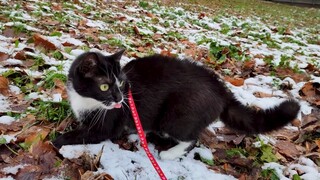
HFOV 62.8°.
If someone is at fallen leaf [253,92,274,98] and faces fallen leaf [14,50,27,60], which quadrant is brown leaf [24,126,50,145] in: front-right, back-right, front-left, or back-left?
front-left

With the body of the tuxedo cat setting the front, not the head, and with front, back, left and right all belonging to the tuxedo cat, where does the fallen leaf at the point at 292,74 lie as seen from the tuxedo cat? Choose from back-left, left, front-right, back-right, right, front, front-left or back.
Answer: back-right

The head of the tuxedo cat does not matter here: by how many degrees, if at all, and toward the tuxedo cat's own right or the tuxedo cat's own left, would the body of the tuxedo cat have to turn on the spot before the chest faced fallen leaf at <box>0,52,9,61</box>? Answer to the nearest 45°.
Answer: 0° — it already faces it

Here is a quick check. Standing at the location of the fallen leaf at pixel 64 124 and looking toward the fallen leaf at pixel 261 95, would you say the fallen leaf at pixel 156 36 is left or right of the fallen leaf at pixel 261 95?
left

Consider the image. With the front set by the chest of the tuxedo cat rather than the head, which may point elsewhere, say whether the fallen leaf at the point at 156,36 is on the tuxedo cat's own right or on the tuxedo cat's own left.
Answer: on the tuxedo cat's own right

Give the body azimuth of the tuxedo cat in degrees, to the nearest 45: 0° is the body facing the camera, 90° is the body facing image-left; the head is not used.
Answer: approximately 90°

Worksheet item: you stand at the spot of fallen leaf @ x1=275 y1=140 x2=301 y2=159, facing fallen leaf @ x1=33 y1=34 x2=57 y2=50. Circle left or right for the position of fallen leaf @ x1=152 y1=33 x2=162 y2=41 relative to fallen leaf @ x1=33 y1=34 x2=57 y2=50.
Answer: right

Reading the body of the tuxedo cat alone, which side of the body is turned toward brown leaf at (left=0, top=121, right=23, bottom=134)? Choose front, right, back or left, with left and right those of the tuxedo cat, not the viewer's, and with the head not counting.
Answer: front

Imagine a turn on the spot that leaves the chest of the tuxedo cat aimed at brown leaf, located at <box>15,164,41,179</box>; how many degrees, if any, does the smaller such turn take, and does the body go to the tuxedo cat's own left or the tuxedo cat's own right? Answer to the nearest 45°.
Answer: approximately 45° to the tuxedo cat's own left

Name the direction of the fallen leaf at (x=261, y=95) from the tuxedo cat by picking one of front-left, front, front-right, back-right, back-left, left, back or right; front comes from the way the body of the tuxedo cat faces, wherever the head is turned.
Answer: back-right

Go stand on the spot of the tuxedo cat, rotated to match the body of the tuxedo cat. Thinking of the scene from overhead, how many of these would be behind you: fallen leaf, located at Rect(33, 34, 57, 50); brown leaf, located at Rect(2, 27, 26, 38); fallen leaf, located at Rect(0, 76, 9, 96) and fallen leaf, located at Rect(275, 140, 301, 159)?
1

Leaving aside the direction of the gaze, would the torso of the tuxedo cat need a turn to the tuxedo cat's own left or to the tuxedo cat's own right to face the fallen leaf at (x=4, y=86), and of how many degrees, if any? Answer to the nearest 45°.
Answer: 0° — it already faces it

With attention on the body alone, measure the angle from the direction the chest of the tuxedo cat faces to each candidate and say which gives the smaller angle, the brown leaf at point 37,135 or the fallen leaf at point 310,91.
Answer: the brown leaf

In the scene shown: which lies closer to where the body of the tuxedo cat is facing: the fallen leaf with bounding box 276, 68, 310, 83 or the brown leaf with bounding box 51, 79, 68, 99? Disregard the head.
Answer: the brown leaf

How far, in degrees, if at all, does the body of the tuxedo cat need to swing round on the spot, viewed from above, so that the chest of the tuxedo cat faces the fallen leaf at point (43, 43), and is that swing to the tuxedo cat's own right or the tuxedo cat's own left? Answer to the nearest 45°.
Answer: approximately 45° to the tuxedo cat's own right
